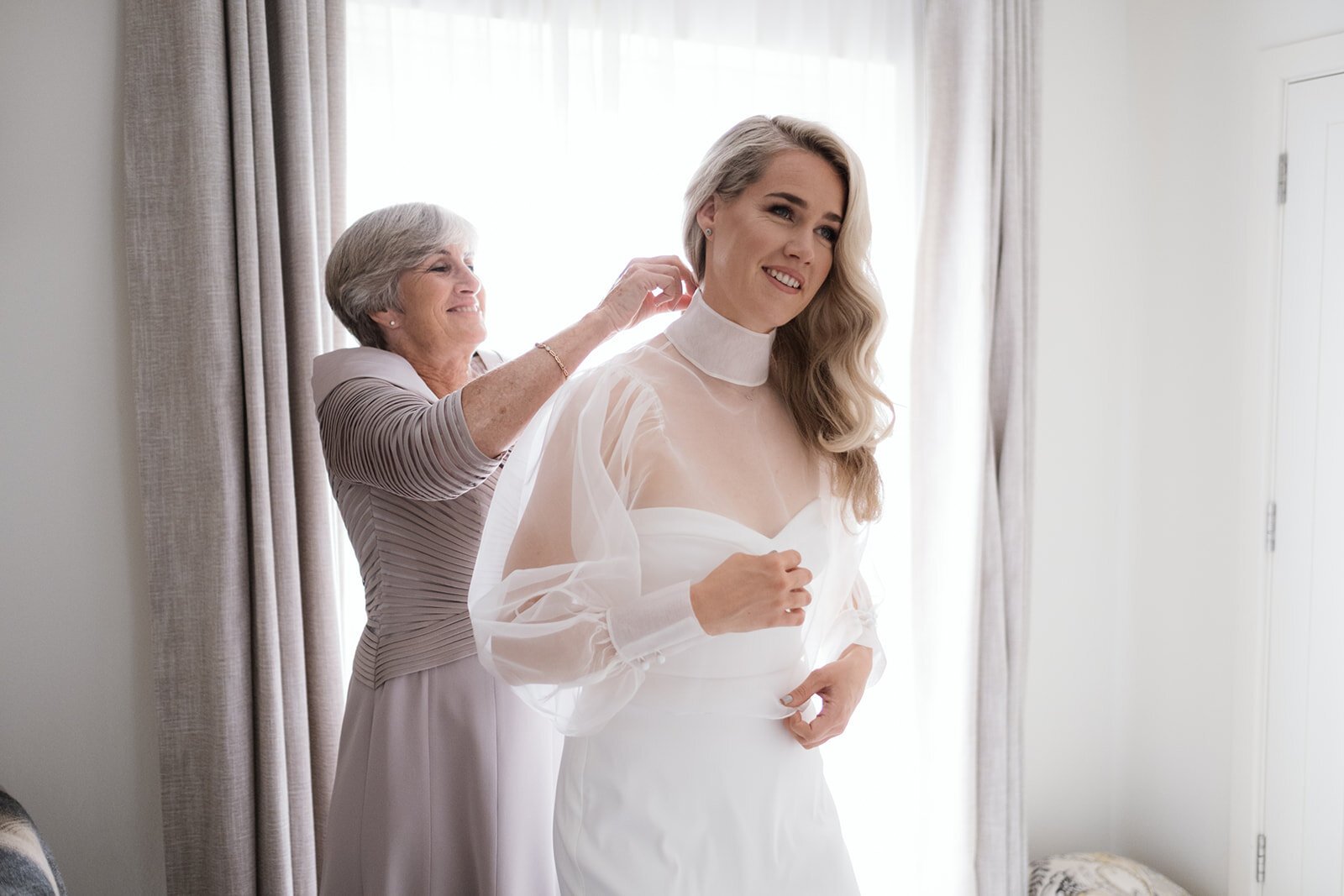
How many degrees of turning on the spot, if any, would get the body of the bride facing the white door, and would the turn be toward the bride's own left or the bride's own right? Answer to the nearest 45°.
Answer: approximately 90° to the bride's own left

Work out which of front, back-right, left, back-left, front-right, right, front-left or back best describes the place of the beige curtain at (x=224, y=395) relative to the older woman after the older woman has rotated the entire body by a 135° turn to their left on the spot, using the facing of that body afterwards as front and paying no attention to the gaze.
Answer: front

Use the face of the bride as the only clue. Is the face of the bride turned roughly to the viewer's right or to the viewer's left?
to the viewer's right

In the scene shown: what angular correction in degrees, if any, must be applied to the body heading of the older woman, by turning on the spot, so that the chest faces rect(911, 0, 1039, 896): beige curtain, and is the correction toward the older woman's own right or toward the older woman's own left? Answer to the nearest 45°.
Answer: approximately 45° to the older woman's own left

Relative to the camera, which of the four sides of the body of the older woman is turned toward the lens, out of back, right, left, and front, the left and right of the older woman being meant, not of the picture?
right

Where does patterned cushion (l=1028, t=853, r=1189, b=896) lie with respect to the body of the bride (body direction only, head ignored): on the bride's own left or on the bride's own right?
on the bride's own left
